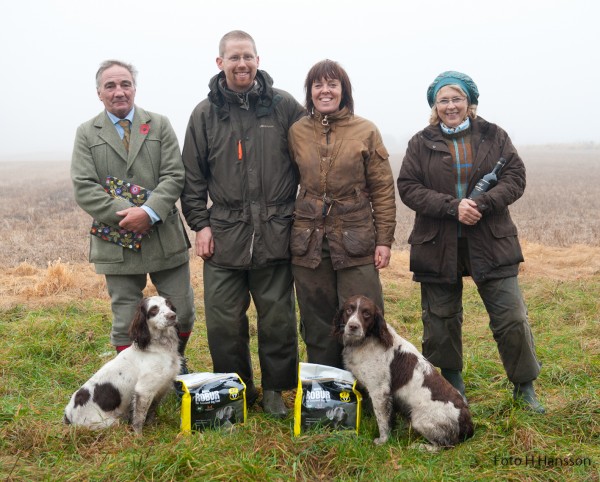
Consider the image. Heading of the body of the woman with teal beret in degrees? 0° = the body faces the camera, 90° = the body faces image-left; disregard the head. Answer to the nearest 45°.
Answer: approximately 0°

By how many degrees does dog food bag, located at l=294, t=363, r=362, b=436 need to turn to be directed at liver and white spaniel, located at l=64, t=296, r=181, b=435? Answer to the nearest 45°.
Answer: approximately 90° to its right

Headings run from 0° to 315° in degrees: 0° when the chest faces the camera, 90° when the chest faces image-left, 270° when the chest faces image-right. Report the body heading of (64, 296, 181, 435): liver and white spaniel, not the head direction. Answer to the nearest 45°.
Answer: approximately 315°

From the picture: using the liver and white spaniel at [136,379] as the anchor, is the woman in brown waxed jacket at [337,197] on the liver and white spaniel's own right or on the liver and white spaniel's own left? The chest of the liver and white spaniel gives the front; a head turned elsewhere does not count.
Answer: on the liver and white spaniel's own left

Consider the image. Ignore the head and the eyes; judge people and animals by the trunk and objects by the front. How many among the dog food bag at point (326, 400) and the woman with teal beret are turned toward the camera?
2
